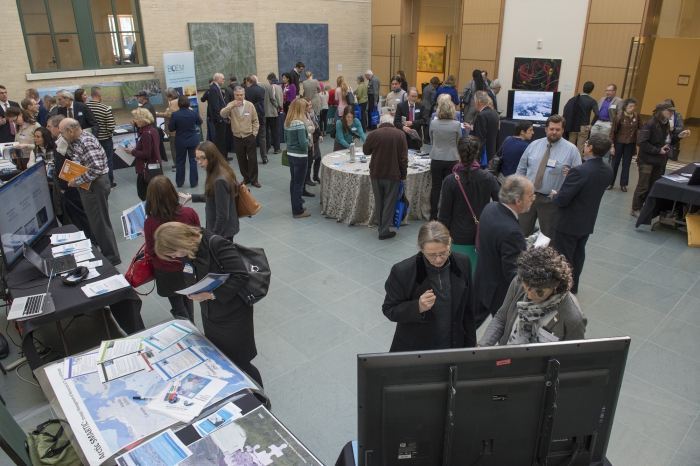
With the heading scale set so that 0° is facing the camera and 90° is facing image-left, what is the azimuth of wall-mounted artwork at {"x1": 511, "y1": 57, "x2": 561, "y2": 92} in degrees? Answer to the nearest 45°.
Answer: approximately 0°

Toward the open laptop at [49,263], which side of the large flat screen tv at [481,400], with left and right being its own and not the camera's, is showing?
left

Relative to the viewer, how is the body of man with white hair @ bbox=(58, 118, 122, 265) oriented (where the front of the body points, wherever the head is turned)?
to the viewer's left

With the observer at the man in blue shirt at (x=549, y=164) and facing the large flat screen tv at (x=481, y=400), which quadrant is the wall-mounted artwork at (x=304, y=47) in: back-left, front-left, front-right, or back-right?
back-right

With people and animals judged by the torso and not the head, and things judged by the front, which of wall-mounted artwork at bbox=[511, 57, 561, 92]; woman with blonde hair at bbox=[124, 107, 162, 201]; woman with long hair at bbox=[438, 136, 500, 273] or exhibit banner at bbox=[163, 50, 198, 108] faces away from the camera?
the woman with long hair

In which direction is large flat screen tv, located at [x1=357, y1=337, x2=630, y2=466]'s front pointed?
away from the camera

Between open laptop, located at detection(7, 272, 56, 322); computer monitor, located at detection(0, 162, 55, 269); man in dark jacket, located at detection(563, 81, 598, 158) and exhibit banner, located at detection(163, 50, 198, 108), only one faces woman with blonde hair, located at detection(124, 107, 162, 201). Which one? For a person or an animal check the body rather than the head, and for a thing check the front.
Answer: the exhibit banner

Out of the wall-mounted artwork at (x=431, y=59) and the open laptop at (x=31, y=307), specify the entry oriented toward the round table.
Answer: the wall-mounted artwork

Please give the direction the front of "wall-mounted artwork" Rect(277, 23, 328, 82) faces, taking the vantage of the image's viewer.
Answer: facing the viewer

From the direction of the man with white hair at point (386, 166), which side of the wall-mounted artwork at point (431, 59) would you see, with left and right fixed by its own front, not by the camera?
front

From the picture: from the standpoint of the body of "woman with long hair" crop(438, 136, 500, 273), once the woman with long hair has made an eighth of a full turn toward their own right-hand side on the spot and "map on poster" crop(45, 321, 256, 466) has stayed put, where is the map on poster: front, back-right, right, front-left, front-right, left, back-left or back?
back

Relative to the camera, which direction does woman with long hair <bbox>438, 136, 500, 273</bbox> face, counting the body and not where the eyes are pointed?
away from the camera

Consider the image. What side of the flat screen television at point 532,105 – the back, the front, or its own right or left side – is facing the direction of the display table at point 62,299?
front

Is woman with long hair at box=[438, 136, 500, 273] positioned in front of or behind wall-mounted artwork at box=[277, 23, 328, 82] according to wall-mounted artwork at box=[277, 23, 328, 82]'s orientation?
in front

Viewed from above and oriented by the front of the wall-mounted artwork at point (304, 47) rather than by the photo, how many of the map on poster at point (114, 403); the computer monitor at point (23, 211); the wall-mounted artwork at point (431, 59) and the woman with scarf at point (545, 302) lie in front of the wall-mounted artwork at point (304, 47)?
3

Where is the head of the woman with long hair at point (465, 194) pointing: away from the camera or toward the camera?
away from the camera

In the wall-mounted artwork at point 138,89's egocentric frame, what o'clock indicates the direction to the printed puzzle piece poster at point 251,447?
The printed puzzle piece poster is roughly at 12 o'clock from the wall-mounted artwork.

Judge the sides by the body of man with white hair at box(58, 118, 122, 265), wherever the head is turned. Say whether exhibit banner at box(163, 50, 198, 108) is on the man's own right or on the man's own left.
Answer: on the man's own right

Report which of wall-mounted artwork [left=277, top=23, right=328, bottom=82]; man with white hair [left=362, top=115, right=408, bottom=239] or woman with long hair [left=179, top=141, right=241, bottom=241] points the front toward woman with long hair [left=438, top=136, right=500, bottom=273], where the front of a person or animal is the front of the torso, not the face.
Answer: the wall-mounted artwork
